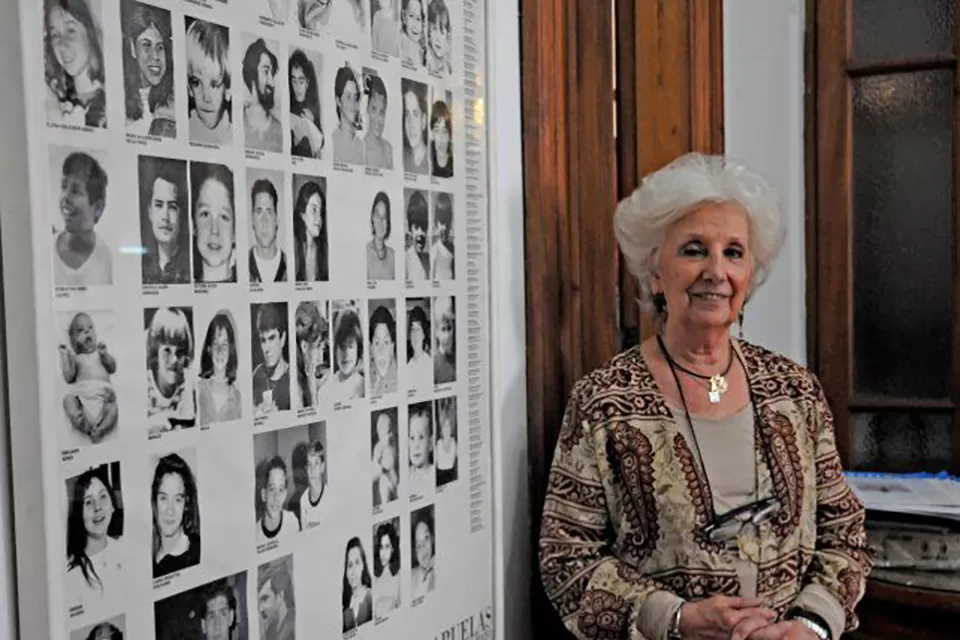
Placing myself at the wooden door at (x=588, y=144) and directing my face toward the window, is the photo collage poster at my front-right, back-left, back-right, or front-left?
back-right

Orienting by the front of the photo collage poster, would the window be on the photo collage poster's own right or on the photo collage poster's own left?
on the photo collage poster's own left

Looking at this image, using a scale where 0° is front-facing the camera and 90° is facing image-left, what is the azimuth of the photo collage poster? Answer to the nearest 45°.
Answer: approximately 315°

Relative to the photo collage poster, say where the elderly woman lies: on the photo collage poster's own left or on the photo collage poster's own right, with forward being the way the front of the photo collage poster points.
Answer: on the photo collage poster's own left

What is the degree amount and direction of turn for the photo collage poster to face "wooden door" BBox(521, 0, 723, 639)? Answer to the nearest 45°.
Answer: approximately 90° to its left
